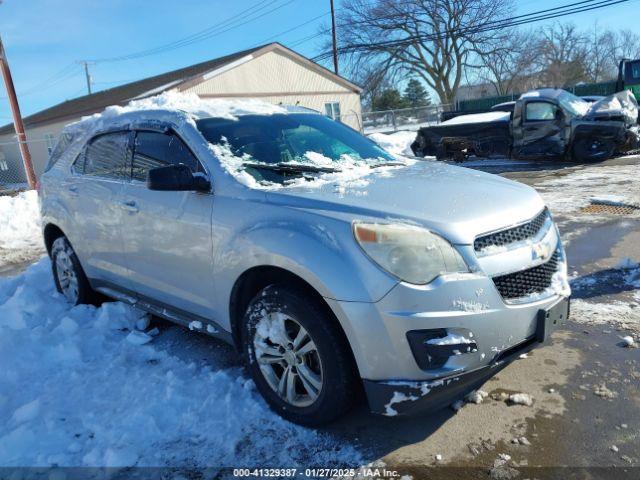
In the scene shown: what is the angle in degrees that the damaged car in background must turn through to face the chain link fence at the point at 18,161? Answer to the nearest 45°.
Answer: approximately 180°

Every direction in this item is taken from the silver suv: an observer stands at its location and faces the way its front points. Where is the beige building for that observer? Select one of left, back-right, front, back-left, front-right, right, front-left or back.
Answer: back-left

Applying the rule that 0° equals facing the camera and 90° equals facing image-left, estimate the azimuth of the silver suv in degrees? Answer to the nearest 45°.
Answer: approximately 315°

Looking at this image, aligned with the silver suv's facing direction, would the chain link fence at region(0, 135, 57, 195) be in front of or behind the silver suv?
behind

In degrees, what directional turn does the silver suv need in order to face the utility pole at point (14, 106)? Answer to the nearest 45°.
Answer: approximately 180°

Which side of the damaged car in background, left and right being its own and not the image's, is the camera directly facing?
right

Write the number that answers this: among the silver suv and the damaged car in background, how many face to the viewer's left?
0
